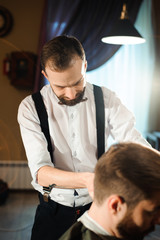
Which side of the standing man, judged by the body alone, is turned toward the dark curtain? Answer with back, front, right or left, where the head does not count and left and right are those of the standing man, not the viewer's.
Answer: back

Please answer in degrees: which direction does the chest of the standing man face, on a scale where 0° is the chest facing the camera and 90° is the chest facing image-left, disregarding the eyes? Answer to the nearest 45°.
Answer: approximately 0°
